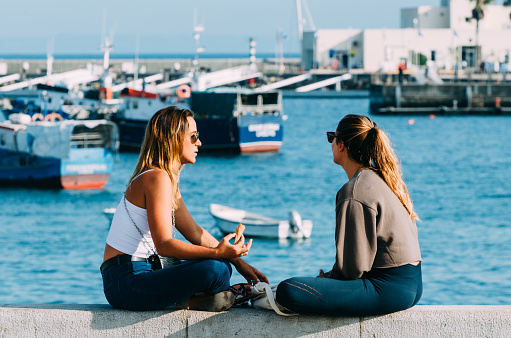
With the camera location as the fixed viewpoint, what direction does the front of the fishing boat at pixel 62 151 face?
facing away from the viewer and to the left of the viewer

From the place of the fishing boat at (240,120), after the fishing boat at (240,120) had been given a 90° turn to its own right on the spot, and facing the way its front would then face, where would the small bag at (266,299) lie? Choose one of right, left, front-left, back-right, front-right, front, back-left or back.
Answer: back-right

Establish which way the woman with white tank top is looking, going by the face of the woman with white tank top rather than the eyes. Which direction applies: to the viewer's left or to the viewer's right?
to the viewer's right

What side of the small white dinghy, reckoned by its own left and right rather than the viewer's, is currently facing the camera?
left

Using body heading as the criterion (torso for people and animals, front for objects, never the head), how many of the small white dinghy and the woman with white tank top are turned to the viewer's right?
1

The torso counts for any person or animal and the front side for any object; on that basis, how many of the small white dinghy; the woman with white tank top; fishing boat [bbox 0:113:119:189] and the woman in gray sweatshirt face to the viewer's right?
1

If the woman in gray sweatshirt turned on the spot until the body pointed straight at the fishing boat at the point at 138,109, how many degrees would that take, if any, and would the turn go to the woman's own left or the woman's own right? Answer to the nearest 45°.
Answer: approximately 45° to the woman's own right

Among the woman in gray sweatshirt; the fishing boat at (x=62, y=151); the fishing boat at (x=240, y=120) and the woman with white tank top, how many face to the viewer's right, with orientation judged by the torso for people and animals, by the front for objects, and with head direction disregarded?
1

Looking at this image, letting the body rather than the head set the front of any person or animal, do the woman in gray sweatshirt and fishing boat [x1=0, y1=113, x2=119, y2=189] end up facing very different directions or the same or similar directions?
same or similar directions

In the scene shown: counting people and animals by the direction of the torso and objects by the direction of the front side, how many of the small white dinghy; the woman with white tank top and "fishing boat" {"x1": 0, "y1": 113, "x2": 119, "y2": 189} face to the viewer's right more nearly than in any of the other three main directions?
1

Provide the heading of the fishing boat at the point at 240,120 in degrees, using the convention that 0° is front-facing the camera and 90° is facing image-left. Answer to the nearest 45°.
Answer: approximately 135°

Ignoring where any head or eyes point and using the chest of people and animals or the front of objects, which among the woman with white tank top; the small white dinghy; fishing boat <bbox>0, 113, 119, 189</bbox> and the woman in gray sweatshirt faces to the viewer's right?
the woman with white tank top

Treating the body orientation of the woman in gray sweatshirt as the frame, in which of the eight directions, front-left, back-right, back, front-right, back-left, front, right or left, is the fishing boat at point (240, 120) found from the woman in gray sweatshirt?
front-right

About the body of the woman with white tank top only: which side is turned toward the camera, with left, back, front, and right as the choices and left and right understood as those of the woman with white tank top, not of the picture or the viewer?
right

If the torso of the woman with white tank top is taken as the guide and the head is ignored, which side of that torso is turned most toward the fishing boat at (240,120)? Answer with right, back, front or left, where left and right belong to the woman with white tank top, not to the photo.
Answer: left

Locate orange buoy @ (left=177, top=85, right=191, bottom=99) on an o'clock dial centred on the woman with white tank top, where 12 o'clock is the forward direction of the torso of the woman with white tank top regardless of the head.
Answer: The orange buoy is roughly at 9 o'clock from the woman with white tank top.

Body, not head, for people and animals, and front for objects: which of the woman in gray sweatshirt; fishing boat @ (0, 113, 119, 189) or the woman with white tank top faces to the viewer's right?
the woman with white tank top

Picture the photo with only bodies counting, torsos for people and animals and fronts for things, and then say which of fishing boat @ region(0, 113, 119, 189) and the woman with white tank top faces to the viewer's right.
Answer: the woman with white tank top

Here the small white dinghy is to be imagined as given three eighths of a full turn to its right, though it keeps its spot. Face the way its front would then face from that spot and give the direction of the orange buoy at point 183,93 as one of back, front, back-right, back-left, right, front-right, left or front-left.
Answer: front-left

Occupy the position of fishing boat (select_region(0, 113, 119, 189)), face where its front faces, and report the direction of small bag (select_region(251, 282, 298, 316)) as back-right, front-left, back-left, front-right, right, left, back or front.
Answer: back-left
